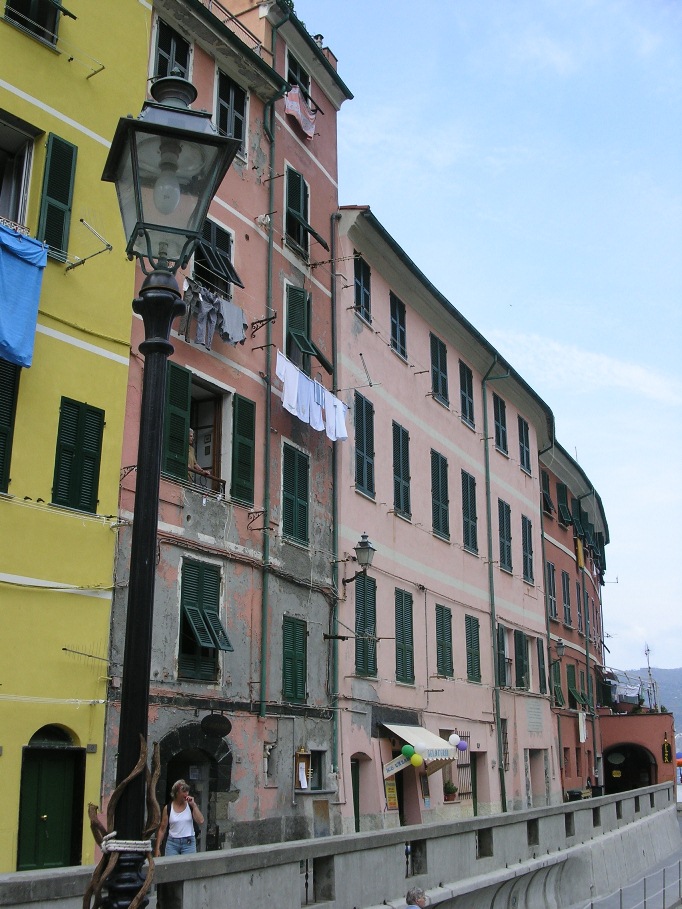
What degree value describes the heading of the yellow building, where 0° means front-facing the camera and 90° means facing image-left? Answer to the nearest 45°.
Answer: approximately 315°

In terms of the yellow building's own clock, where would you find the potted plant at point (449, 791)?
The potted plant is roughly at 9 o'clock from the yellow building.
